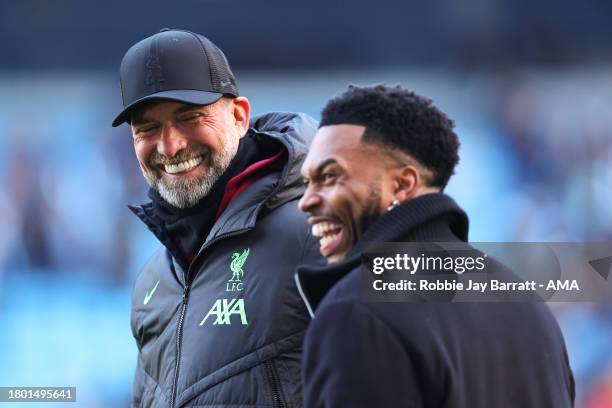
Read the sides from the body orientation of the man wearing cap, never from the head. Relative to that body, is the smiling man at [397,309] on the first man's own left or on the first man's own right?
on the first man's own left

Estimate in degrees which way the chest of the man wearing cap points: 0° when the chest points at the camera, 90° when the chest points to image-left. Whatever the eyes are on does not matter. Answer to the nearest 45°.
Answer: approximately 45°
